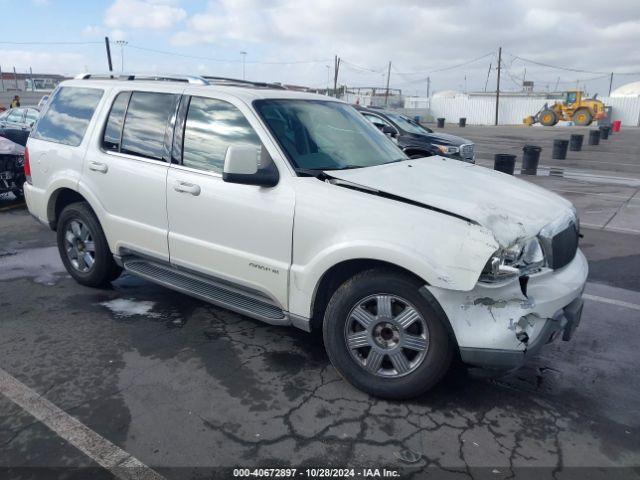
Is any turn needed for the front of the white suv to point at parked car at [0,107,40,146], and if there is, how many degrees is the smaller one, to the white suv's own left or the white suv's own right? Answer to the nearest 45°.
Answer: approximately 180°

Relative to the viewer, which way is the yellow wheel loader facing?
to the viewer's left

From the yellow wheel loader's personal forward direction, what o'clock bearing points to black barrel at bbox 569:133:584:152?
The black barrel is roughly at 9 o'clock from the yellow wheel loader.

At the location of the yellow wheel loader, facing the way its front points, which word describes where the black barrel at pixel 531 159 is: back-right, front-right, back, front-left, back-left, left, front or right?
left

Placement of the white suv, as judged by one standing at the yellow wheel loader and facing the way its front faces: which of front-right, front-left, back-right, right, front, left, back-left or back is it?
left

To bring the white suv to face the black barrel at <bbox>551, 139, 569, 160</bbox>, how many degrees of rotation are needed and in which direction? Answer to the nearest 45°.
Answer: approximately 90° to its left

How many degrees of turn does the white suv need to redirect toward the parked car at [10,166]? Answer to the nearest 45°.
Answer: approximately 180°

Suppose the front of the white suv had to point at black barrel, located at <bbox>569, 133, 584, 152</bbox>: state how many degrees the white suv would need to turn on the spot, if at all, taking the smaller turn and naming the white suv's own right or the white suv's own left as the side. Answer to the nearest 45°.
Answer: approximately 90° to the white suv's own left

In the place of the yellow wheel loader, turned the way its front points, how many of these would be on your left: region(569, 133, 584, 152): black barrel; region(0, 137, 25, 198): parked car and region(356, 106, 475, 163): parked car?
3

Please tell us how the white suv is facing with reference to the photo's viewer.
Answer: facing the viewer and to the right of the viewer

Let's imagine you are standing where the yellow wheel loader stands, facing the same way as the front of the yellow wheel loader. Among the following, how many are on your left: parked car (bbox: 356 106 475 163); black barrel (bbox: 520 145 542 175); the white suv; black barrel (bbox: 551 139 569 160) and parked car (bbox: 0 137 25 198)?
5

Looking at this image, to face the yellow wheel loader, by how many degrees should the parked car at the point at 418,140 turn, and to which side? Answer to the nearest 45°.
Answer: approximately 135° to its left
